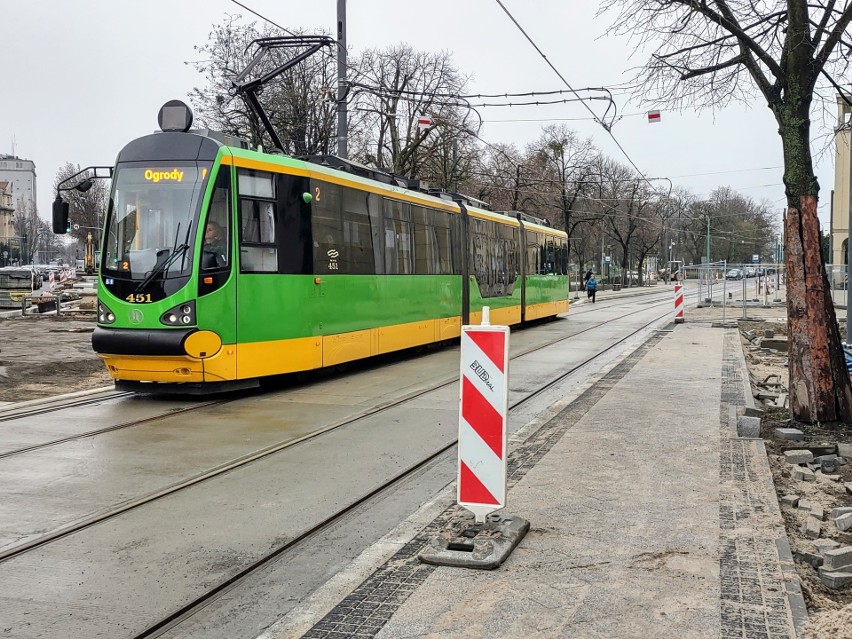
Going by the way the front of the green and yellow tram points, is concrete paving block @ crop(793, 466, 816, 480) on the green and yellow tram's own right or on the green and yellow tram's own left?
on the green and yellow tram's own left

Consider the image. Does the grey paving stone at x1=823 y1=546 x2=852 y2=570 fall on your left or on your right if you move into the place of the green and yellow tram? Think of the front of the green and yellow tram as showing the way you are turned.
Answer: on your left

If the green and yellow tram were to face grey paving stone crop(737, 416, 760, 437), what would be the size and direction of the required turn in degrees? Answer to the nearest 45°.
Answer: approximately 90° to its left

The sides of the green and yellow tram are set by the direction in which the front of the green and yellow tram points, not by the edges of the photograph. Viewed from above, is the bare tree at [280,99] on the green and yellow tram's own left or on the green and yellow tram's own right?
on the green and yellow tram's own right

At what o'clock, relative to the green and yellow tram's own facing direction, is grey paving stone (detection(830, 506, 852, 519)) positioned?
The grey paving stone is roughly at 9 o'clock from the green and yellow tram.

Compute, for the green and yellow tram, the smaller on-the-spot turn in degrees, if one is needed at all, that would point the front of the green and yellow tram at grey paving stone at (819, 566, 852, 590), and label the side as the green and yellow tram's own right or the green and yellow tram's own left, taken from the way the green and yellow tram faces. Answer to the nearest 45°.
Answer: approximately 90° to the green and yellow tram's own left

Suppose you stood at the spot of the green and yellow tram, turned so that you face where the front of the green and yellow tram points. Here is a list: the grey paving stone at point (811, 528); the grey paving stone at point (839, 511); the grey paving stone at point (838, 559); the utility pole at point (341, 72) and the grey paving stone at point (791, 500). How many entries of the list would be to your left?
4

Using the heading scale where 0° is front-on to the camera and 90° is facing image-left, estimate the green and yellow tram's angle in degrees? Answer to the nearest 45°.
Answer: approximately 45°

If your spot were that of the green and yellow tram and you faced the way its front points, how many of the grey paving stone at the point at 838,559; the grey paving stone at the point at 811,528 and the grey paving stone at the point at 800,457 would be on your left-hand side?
3

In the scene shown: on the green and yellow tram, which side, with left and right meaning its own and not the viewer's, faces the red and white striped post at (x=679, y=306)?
back

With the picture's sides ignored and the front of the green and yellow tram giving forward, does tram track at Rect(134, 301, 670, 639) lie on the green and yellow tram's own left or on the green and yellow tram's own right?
on the green and yellow tram's own left

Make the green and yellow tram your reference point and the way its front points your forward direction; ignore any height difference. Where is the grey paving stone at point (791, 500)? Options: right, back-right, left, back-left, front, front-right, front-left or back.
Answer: left

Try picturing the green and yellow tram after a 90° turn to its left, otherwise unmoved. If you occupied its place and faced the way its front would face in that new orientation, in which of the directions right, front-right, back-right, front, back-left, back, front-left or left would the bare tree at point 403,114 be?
back-left
